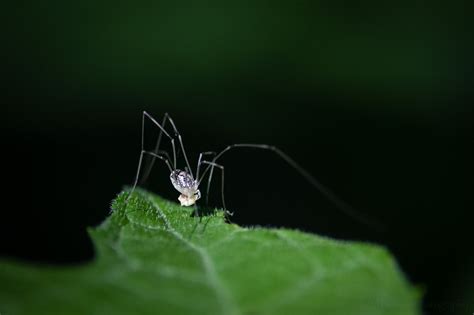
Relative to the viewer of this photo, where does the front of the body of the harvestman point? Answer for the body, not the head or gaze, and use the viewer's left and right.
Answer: facing the viewer
